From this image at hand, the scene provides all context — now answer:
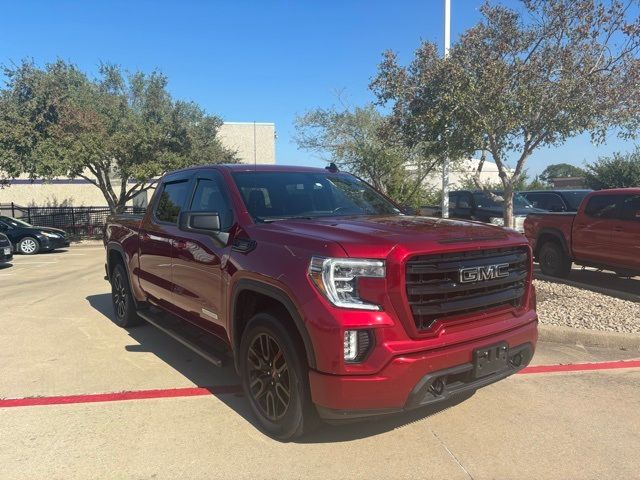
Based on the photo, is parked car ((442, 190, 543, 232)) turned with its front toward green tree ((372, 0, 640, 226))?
no

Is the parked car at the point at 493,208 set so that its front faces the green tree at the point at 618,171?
no

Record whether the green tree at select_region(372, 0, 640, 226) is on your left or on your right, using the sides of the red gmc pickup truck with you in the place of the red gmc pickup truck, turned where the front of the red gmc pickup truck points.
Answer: on your left

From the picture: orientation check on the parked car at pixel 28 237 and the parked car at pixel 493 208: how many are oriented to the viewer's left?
0

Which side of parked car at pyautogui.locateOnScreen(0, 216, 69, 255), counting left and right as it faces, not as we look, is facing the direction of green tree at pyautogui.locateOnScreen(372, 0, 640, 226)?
front

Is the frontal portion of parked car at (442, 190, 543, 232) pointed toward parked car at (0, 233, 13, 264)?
no

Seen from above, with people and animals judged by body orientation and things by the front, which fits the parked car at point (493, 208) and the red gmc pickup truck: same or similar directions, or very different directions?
same or similar directions

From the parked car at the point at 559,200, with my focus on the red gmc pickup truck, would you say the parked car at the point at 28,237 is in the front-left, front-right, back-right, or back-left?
front-right

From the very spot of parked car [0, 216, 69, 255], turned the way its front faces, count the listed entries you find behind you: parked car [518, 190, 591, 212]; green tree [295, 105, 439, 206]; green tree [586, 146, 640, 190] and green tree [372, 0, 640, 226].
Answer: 0

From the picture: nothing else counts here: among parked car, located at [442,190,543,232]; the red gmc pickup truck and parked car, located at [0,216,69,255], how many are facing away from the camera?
0

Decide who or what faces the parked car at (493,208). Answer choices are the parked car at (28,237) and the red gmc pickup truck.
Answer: the parked car at (28,237)

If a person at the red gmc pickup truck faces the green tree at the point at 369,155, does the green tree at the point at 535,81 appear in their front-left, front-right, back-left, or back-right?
front-right

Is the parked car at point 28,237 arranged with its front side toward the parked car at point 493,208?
yes

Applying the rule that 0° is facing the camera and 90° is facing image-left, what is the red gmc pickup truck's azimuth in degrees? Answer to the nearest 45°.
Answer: approximately 315°

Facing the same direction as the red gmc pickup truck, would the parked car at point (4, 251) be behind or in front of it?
behind
